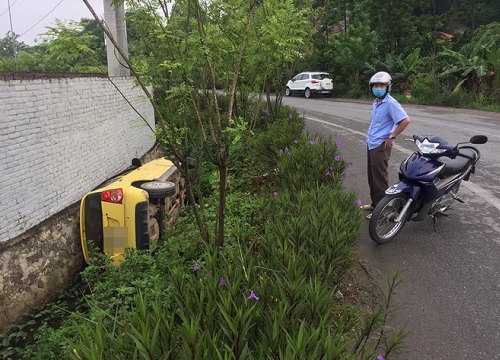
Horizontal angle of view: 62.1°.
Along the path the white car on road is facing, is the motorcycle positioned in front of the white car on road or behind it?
behind

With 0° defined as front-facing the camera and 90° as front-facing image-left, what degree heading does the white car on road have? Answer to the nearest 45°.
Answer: approximately 135°

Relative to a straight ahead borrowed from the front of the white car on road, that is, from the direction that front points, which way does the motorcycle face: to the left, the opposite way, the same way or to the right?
to the left

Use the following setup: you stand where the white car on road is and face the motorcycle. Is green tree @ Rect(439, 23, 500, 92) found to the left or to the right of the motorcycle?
left

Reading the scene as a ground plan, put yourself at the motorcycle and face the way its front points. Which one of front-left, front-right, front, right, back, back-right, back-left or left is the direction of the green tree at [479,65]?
back-right

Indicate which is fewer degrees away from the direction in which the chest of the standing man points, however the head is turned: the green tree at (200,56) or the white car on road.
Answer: the green tree

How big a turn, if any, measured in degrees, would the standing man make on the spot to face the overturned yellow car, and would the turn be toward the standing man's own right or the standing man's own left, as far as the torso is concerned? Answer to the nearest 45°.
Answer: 0° — they already face it

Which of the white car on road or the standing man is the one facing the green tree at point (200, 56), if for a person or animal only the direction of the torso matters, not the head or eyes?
the standing man

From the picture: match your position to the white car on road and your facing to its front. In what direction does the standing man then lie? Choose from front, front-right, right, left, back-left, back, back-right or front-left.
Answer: back-left
